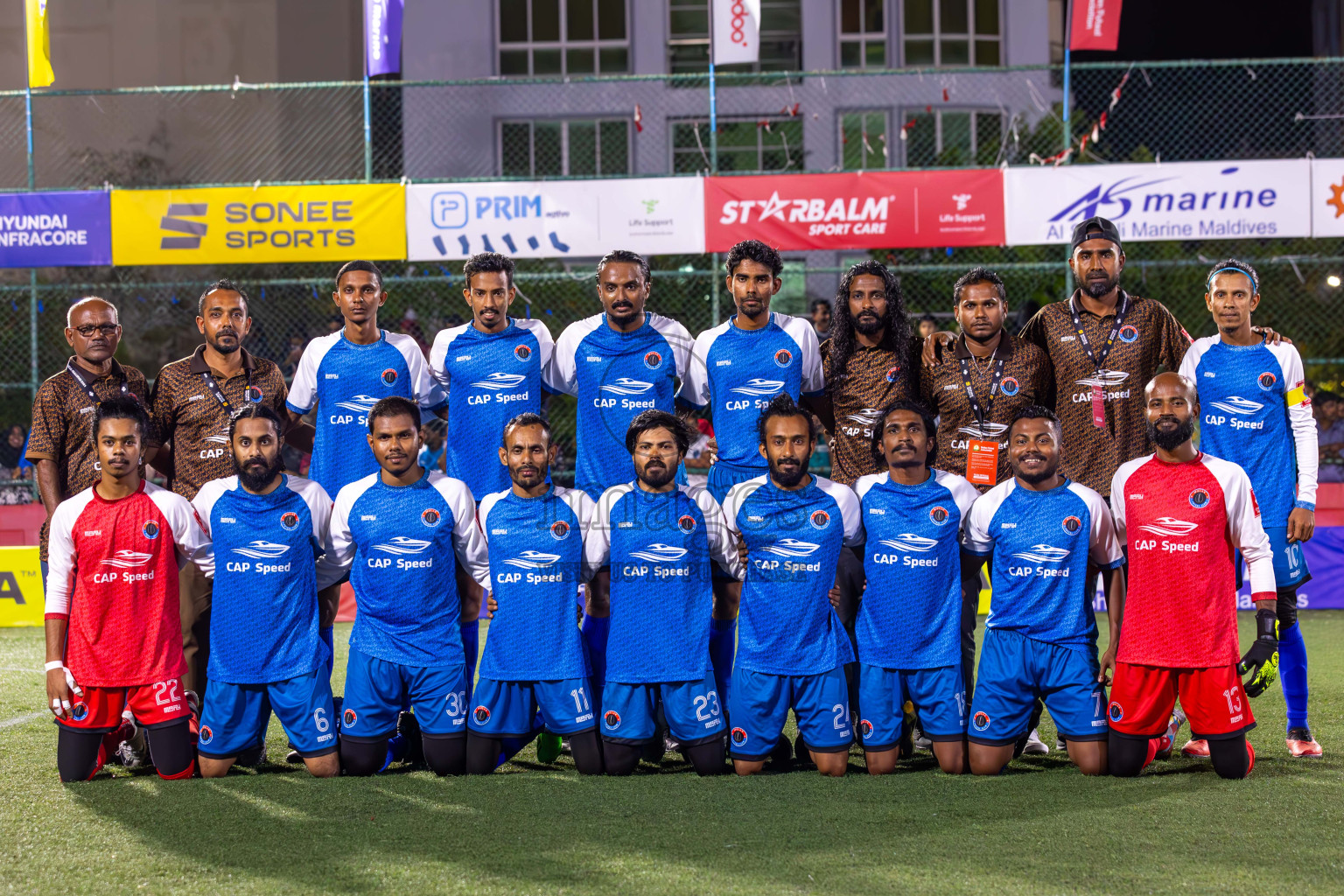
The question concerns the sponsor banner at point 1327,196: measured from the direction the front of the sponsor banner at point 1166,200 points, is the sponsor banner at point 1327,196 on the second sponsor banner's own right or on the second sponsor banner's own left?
on the second sponsor banner's own left

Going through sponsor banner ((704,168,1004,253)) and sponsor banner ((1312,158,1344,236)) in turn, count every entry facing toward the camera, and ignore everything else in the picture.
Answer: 2

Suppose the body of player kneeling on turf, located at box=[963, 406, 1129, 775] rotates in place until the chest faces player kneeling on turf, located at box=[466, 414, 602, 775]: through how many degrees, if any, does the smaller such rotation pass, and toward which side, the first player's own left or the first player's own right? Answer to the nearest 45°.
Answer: approximately 90° to the first player's own right

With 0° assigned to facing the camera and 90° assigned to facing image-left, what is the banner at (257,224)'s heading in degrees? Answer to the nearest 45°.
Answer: approximately 0°

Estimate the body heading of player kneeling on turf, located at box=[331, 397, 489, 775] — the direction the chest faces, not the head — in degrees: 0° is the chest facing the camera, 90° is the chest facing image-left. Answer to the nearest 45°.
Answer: approximately 0°

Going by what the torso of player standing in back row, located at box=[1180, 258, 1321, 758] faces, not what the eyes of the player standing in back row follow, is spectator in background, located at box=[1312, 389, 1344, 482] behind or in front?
behind
